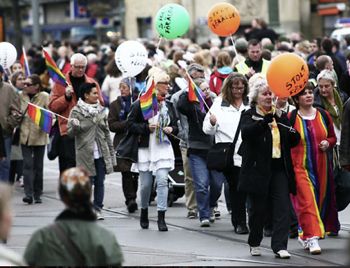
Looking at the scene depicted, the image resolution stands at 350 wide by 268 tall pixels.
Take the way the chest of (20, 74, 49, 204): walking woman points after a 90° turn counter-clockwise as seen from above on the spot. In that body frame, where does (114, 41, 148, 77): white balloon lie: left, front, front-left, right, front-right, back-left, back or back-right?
front

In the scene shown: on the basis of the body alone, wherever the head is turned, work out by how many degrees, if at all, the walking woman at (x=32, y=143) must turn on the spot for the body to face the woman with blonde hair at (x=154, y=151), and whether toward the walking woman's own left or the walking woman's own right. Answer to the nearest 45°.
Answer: approximately 90° to the walking woman's own left

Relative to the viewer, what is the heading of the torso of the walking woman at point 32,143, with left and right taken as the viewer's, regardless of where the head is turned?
facing the viewer and to the left of the viewer

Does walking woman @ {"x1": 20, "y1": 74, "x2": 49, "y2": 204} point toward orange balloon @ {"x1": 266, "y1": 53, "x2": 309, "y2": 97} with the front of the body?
no

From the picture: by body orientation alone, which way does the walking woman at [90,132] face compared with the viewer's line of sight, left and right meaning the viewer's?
facing the viewer and to the right of the viewer

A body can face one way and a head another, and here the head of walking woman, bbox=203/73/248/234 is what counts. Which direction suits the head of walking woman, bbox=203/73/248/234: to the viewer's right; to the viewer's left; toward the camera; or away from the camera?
toward the camera

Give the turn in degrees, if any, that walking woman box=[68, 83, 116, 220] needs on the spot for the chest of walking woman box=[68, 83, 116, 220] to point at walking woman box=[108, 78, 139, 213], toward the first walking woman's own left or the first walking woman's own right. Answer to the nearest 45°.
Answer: approximately 90° to the first walking woman's own left

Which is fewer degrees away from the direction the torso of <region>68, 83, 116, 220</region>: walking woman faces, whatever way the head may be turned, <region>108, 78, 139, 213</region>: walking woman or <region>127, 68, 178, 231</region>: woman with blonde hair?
the woman with blonde hair

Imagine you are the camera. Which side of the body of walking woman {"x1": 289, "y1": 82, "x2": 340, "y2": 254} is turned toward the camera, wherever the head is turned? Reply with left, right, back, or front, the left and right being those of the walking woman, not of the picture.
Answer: front

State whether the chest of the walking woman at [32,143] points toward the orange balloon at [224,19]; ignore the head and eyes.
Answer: no
